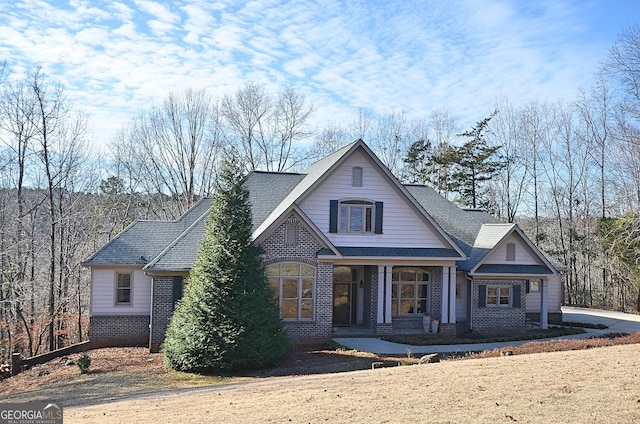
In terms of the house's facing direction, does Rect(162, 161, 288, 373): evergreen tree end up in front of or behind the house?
in front

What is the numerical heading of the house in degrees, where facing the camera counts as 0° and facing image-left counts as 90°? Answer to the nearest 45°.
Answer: approximately 0°

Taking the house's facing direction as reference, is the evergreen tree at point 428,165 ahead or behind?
behind
